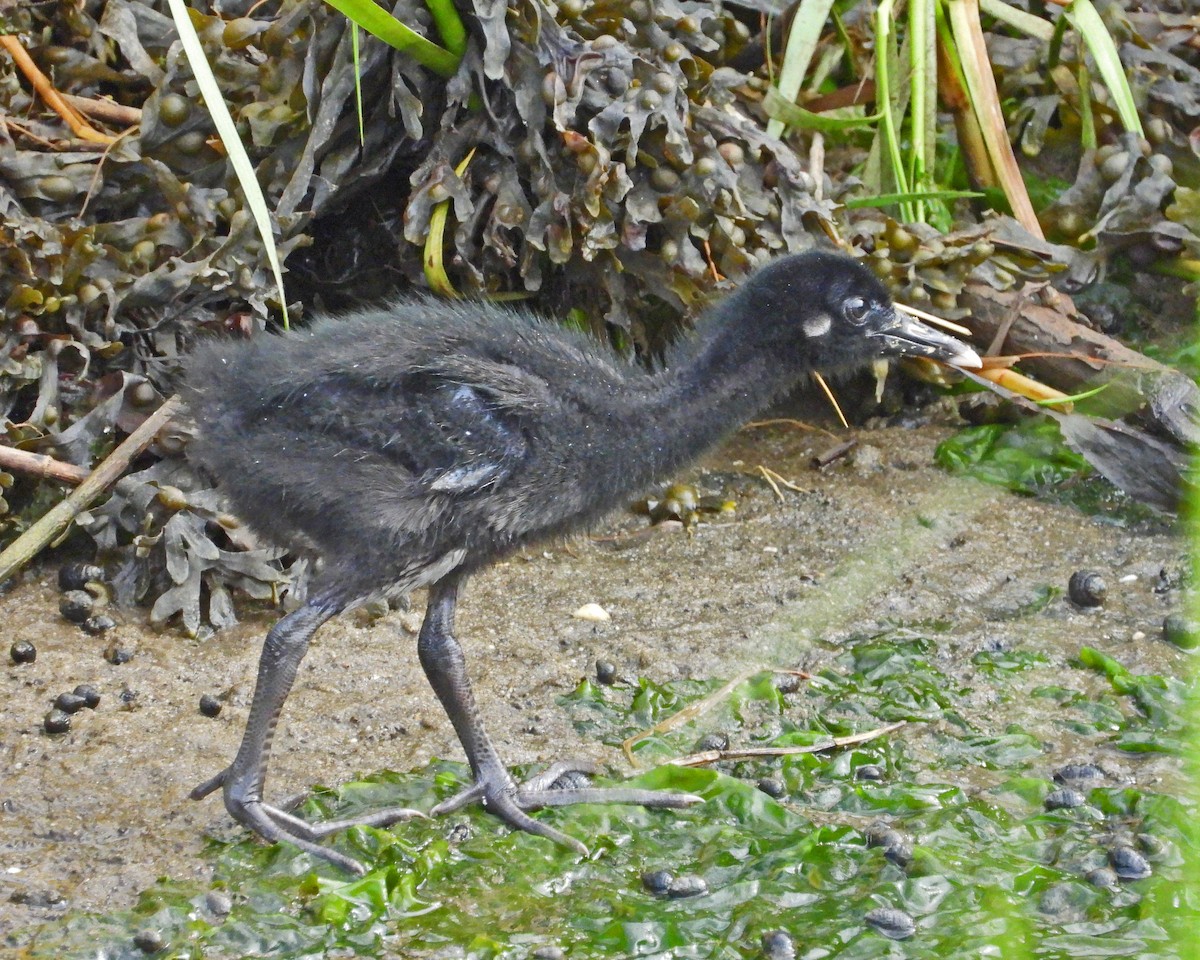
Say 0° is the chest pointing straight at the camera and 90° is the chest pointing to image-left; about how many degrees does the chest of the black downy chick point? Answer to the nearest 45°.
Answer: approximately 270°

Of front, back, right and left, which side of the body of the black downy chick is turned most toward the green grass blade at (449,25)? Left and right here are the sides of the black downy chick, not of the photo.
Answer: left

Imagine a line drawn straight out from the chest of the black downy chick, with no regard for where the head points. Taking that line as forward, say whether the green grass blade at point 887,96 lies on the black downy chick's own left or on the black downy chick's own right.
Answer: on the black downy chick's own left

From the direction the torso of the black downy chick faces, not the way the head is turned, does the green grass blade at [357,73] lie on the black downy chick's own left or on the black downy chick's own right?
on the black downy chick's own left

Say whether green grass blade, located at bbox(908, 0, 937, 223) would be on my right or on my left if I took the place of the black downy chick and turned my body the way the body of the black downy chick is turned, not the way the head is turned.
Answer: on my left

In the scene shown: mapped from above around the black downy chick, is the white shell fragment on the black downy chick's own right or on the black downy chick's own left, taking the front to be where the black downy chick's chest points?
on the black downy chick's own left

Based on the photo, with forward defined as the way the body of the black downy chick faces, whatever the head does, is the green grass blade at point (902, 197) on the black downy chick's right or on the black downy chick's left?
on the black downy chick's left
